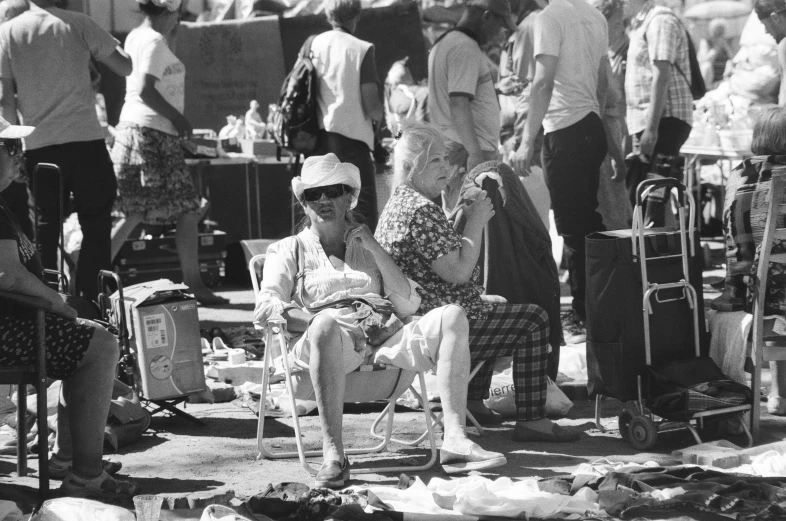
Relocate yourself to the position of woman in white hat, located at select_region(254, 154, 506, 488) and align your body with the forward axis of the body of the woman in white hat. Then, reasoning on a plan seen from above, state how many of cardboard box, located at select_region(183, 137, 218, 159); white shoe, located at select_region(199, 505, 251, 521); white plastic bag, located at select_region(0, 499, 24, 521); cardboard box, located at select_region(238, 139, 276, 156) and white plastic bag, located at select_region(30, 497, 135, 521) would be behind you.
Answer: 2

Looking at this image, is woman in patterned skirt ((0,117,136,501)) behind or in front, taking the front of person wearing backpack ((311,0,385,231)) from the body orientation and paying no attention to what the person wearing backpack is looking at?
behind

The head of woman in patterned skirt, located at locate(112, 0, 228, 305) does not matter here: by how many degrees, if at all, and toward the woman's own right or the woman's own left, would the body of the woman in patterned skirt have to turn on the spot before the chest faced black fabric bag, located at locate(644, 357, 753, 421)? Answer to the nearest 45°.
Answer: approximately 45° to the woman's own right

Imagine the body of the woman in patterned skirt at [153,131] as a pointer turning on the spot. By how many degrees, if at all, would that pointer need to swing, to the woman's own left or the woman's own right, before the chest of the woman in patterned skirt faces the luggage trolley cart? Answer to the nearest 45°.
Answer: approximately 45° to the woman's own right

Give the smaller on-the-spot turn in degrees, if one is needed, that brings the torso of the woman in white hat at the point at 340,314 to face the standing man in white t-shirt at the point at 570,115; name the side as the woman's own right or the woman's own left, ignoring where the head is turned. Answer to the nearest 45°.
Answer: approximately 135° to the woman's own left

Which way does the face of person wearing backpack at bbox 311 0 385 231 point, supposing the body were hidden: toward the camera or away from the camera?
away from the camera

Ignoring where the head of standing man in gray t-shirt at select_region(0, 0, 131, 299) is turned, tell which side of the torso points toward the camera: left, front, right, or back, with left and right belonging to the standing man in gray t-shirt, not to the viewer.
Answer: back
